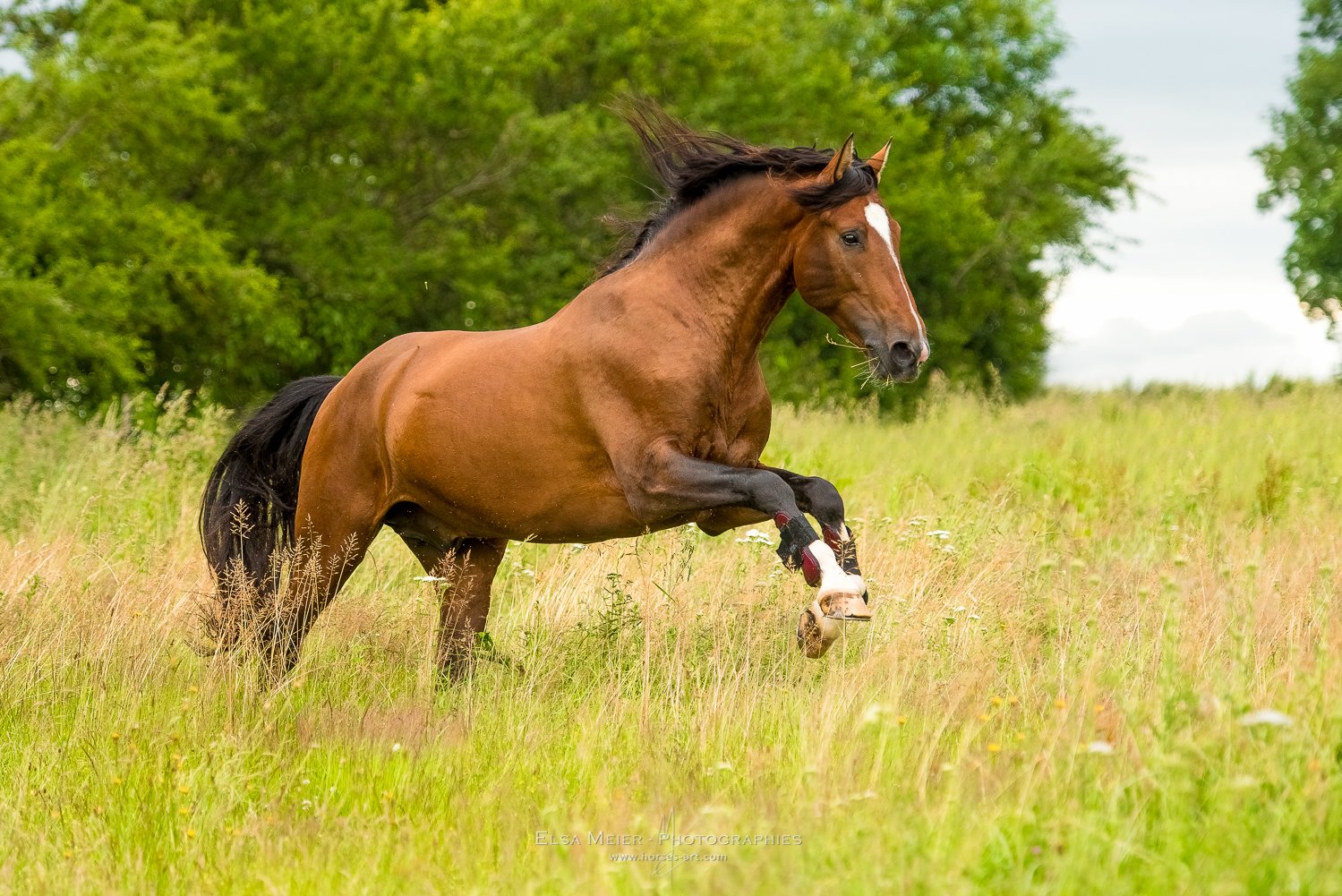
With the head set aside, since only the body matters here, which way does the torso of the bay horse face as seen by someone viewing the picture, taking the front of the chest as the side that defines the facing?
to the viewer's right

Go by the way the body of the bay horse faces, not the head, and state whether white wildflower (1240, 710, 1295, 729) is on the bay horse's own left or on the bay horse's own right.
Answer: on the bay horse's own right

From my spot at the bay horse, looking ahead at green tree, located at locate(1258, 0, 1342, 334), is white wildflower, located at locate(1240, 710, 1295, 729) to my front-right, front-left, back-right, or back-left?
back-right

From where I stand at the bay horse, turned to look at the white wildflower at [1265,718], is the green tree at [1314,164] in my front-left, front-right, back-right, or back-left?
back-left

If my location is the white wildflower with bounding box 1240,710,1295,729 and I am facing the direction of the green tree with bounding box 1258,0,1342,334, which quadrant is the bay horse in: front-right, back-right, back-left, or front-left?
front-left

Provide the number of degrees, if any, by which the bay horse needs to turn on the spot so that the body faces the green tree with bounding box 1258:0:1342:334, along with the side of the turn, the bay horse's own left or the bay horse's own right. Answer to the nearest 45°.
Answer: approximately 45° to the bay horse's own left

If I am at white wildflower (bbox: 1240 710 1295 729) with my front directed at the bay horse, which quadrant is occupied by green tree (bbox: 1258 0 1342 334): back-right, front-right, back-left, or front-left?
front-right
